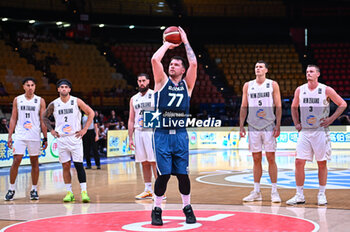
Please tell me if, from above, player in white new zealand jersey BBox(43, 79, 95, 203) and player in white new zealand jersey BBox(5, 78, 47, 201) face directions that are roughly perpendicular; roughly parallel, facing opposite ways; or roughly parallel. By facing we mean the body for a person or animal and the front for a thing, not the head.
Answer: roughly parallel

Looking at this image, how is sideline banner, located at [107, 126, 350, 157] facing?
toward the camera

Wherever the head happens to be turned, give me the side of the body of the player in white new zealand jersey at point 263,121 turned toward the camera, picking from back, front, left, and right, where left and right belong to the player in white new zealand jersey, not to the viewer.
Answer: front

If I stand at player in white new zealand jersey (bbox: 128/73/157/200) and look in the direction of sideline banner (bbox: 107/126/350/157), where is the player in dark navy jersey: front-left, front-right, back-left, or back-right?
back-right

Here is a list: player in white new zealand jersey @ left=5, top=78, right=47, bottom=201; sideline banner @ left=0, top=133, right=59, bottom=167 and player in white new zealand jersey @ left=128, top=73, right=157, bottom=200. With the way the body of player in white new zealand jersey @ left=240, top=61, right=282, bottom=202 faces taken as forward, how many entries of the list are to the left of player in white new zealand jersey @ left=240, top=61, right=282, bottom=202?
0

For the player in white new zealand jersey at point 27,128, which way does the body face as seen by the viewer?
toward the camera

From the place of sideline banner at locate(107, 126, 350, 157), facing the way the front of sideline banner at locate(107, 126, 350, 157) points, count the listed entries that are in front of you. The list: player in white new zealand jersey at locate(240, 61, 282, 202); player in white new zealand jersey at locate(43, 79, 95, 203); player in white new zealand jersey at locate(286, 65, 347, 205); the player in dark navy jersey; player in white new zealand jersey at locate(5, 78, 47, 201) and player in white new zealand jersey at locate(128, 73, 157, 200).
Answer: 6

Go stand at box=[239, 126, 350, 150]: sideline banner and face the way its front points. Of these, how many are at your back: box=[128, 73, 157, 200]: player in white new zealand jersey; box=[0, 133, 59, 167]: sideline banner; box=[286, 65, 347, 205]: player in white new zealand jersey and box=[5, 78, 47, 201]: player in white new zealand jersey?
0

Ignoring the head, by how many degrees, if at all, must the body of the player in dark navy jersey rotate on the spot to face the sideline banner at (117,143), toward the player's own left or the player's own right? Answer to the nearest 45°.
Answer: approximately 180°

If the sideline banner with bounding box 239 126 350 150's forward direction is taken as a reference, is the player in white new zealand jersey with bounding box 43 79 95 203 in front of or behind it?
in front

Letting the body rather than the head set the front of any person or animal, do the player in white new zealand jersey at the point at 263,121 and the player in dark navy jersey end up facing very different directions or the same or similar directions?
same or similar directions

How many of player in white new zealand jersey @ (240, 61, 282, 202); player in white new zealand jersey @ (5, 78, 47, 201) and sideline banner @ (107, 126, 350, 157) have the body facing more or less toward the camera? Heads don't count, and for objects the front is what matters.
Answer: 3
